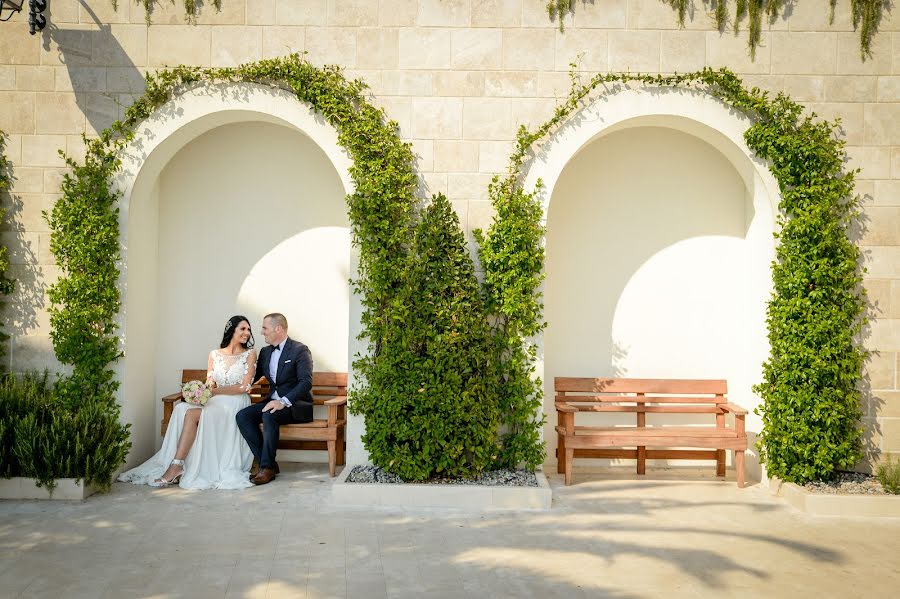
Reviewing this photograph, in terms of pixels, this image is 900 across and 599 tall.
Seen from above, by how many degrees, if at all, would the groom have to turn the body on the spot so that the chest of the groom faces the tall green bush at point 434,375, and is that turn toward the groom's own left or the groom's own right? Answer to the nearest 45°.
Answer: approximately 90° to the groom's own left

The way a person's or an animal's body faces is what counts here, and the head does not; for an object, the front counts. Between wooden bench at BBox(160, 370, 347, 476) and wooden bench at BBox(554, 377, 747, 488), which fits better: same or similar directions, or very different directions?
same or similar directions

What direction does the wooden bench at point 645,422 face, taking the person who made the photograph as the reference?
facing the viewer

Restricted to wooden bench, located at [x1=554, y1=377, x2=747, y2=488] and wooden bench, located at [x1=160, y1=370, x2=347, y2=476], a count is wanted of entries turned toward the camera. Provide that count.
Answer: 2

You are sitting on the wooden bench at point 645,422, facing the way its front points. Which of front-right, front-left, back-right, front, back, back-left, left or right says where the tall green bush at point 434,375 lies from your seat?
front-right

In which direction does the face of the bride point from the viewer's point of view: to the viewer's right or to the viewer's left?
to the viewer's right

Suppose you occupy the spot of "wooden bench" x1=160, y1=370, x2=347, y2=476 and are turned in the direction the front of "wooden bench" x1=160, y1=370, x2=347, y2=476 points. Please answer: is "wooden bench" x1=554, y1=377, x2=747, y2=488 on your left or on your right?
on your left

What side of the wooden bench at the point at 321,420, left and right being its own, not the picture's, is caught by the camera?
front

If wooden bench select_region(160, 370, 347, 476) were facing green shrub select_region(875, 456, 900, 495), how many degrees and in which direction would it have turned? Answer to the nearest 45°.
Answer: approximately 45° to its left

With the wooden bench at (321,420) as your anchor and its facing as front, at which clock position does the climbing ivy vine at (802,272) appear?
The climbing ivy vine is roughly at 10 o'clock from the wooden bench.
